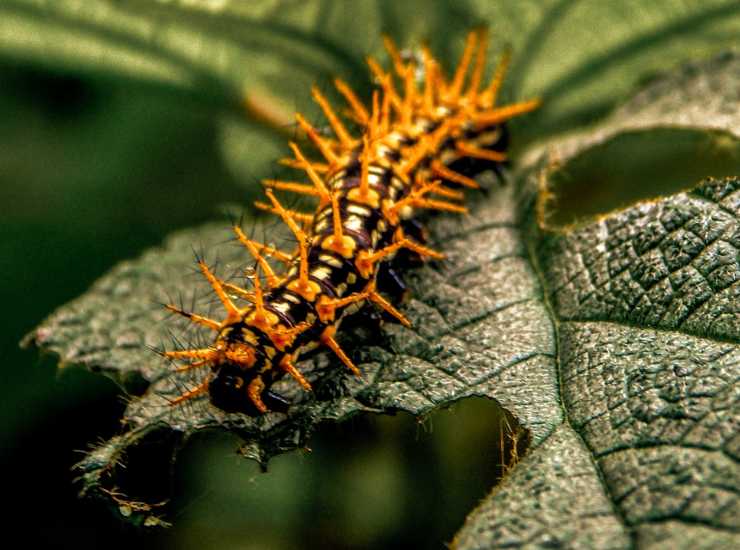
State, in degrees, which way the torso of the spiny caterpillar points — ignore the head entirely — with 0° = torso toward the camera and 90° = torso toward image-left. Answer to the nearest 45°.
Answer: approximately 45°
